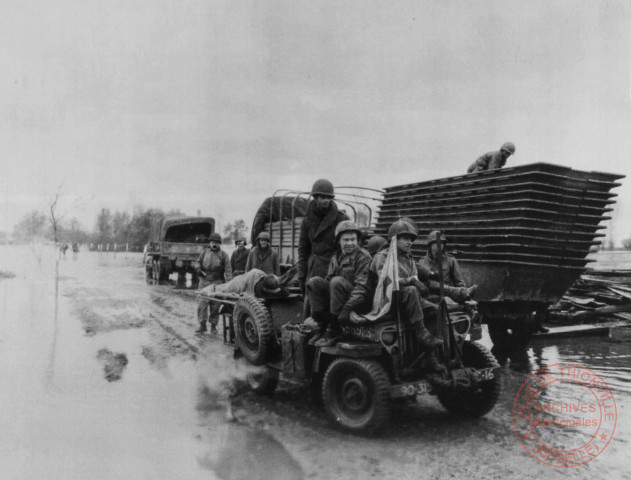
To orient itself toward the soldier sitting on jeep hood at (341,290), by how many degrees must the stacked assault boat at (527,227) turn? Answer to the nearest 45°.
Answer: approximately 90° to its right

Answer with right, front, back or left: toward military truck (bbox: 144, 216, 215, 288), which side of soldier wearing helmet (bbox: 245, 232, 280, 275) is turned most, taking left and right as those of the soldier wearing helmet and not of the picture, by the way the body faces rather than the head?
back

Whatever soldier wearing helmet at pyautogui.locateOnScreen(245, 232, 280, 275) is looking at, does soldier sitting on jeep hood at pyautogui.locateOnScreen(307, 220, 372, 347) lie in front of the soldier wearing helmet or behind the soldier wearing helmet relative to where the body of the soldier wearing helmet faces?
in front

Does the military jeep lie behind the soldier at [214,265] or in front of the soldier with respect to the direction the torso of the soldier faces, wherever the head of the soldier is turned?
in front

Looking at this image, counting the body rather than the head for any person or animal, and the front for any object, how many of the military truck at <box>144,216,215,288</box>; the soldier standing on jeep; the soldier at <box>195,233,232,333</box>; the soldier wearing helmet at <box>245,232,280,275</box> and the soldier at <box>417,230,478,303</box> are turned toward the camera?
4

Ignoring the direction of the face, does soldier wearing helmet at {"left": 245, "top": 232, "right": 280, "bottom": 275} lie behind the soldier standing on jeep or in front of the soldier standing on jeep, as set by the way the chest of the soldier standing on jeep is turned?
behind

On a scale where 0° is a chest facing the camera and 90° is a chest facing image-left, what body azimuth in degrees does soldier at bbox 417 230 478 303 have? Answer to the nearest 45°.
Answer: approximately 0°

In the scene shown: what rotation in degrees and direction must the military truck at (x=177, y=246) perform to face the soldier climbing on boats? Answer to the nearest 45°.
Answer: approximately 135° to its right
